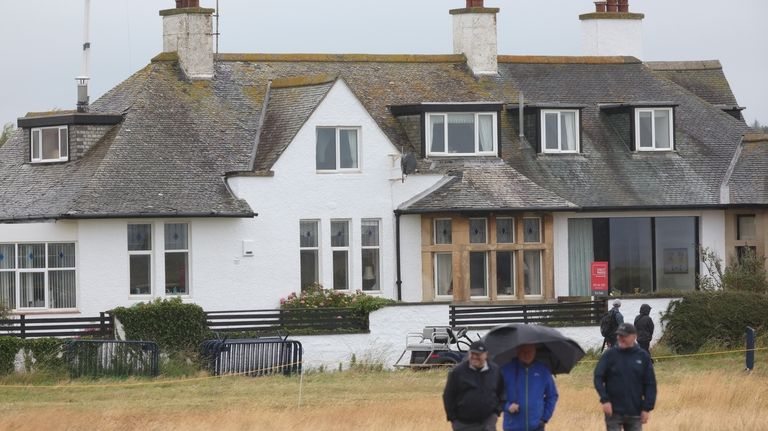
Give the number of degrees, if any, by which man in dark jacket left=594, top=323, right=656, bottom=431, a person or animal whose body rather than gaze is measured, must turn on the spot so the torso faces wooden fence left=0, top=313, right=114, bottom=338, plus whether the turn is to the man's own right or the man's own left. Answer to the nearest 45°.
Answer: approximately 135° to the man's own right

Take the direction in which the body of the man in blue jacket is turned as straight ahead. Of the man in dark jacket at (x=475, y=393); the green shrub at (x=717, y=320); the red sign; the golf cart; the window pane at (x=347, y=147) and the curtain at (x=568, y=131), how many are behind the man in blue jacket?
5

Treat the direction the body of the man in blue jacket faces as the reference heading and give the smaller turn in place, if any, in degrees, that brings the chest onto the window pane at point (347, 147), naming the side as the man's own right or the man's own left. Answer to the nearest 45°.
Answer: approximately 180°

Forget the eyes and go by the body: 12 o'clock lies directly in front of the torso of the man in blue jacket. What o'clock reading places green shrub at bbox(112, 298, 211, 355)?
The green shrub is roughly at 5 o'clock from the man in blue jacket.

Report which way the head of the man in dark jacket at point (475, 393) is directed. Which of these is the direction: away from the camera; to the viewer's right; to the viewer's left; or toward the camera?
toward the camera

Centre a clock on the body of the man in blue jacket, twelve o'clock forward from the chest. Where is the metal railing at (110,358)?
The metal railing is roughly at 5 o'clock from the man in blue jacket.

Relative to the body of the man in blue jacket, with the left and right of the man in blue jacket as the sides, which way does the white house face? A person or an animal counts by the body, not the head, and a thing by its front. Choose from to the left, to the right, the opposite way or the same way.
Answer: the same way

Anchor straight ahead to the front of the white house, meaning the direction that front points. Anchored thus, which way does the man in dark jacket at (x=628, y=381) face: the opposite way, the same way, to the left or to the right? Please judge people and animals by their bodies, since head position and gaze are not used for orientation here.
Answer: the same way

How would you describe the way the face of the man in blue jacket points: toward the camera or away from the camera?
toward the camera

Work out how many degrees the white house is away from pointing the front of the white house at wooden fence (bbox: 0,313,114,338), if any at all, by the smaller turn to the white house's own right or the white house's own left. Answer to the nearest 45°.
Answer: approximately 45° to the white house's own right

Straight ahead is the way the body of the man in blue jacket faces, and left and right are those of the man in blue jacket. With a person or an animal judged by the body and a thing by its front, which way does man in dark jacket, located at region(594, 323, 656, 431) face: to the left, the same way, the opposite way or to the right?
the same way

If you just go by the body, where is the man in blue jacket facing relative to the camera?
toward the camera

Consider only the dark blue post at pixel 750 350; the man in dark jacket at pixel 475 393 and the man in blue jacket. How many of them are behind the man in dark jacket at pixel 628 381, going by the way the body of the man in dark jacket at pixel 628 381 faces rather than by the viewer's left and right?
1
